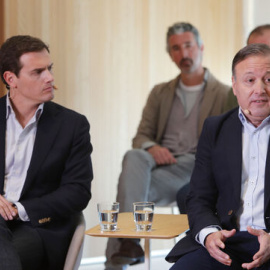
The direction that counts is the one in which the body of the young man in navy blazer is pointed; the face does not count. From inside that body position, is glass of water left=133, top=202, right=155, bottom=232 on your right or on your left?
on your left

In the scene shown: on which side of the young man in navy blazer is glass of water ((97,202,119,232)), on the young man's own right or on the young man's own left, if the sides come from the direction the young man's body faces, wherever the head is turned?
on the young man's own left

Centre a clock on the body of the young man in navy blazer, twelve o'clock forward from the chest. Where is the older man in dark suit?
The older man in dark suit is roughly at 9 o'clock from the young man in navy blazer.
